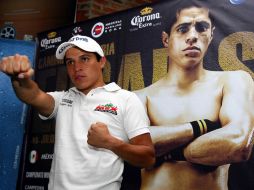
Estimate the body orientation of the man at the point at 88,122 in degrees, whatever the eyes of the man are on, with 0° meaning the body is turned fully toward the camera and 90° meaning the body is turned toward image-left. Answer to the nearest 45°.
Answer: approximately 45°

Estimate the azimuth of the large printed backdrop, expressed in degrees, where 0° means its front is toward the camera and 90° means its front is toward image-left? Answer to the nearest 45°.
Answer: approximately 45°
